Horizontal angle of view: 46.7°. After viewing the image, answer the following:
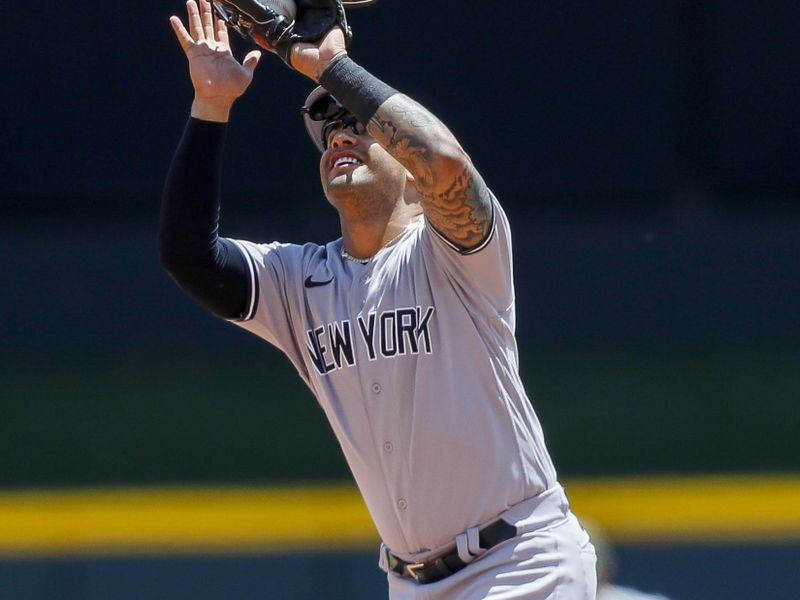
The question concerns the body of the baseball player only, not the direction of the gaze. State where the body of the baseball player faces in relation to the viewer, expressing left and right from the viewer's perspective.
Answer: facing the viewer and to the left of the viewer
